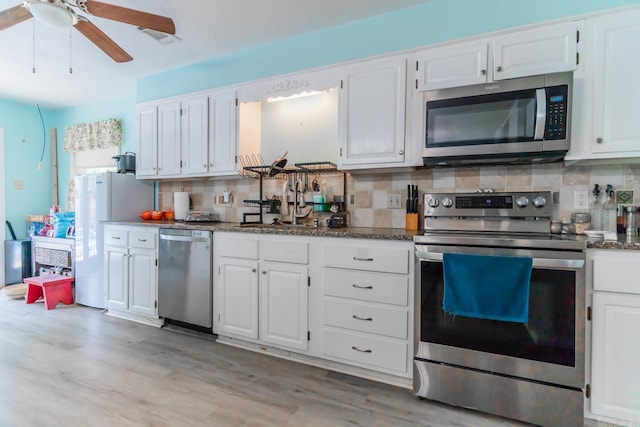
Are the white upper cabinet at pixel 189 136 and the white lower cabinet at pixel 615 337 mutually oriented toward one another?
no

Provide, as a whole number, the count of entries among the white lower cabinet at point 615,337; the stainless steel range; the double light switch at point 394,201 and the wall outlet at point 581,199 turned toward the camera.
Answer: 4

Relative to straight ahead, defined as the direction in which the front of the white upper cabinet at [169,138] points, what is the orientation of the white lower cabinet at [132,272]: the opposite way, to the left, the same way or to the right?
the same way

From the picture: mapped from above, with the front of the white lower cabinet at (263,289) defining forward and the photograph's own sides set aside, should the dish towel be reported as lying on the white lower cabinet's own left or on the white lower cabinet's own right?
on the white lower cabinet's own left

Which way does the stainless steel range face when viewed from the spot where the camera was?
facing the viewer

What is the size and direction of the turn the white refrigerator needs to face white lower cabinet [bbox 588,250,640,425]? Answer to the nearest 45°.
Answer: approximately 90° to its left

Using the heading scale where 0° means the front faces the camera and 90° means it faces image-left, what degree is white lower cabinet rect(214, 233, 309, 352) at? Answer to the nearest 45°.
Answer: approximately 45°

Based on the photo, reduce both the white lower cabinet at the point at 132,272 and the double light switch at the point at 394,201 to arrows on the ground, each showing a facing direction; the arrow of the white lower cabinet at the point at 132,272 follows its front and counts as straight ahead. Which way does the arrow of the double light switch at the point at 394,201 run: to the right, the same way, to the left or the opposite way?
the same way

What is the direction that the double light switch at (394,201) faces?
toward the camera

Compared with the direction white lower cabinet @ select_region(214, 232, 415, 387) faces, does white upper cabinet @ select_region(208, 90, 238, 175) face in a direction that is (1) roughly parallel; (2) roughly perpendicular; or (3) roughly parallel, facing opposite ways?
roughly parallel

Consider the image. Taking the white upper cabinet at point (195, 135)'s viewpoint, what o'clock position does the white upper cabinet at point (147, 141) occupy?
the white upper cabinet at point (147, 141) is roughly at 3 o'clock from the white upper cabinet at point (195, 135).

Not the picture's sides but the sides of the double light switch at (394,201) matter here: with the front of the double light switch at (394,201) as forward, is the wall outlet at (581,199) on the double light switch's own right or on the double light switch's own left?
on the double light switch's own left

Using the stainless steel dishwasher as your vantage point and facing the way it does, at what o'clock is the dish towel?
The dish towel is roughly at 9 o'clock from the stainless steel dishwasher.

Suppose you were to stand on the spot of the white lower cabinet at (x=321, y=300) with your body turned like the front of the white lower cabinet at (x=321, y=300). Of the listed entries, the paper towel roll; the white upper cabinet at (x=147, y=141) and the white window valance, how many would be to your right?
3

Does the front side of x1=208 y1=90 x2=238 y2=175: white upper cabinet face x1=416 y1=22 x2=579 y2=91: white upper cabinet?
no

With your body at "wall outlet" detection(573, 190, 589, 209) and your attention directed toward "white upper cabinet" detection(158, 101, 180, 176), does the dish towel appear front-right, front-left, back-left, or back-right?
front-left

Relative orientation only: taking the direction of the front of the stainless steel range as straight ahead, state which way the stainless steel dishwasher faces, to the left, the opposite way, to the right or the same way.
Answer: the same way

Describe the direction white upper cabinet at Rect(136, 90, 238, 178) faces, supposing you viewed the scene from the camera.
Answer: facing the viewer and to the left of the viewer

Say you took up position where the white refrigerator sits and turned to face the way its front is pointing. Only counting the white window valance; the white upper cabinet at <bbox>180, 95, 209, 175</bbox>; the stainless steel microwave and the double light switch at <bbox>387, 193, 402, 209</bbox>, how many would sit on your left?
3

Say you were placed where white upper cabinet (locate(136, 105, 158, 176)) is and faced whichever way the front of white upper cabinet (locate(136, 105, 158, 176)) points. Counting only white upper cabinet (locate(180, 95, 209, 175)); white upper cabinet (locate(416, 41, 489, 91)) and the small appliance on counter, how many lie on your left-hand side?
3

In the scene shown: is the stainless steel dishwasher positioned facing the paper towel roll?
no

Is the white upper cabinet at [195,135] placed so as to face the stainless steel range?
no

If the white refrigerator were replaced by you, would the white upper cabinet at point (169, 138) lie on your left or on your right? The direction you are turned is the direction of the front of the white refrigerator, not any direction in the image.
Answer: on your left

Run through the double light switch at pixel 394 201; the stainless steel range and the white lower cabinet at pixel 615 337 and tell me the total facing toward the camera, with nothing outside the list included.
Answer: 3

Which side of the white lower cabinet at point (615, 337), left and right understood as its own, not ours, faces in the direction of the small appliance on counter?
right
